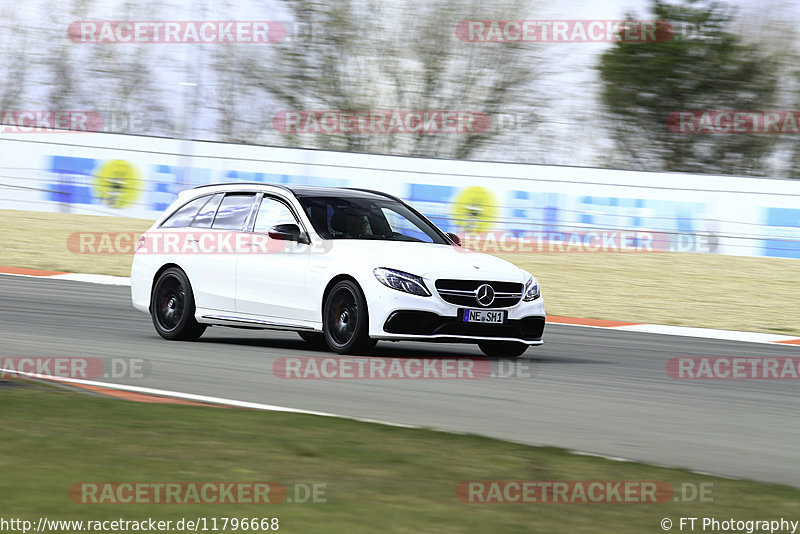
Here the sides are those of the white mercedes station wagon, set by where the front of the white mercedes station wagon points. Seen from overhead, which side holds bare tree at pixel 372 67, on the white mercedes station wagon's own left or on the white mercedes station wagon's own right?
on the white mercedes station wagon's own left

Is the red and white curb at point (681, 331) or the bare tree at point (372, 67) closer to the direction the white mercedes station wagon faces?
the red and white curb

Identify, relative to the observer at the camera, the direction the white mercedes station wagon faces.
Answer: facing the viewer and to the right of the viewer
